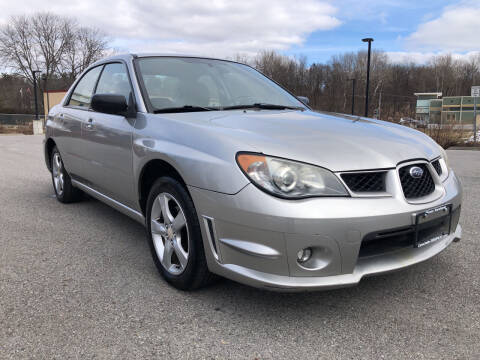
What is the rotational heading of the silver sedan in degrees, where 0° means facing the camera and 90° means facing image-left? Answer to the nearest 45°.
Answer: approximately 315°
